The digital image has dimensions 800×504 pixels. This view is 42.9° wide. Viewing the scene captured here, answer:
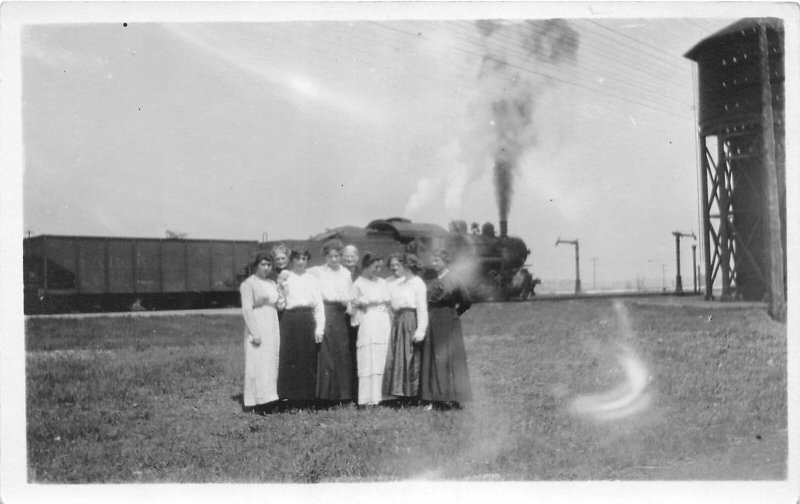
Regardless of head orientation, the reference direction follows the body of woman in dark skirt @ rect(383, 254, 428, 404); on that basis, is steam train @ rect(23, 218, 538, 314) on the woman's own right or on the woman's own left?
on the woman's own right

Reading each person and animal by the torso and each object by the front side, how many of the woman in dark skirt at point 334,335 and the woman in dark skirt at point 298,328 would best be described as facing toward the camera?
2

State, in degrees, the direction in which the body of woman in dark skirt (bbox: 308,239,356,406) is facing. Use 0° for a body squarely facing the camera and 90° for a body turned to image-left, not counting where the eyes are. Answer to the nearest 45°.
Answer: approximately 0°

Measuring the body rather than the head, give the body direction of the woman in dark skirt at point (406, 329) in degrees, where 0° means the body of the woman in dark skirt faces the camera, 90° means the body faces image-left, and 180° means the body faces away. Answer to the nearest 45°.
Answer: approximately 45°

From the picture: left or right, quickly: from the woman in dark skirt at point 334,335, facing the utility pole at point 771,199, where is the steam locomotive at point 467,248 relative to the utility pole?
left

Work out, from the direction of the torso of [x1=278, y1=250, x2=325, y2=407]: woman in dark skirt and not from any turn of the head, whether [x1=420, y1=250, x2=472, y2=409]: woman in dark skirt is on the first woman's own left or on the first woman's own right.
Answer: on the first woman's own left

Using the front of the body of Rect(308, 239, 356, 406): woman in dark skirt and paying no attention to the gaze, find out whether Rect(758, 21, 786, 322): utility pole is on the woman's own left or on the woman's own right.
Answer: on the woman's own left
